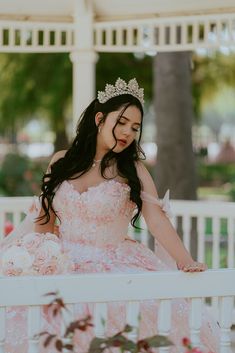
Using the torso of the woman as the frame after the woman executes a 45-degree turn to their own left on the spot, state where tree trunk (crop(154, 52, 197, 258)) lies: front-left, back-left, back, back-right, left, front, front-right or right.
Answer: back-left

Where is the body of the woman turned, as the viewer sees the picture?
toward the camera
